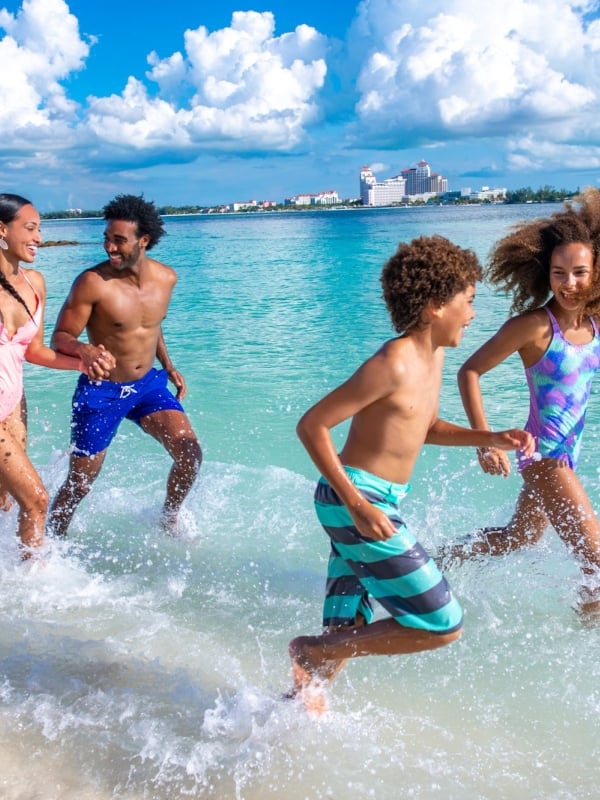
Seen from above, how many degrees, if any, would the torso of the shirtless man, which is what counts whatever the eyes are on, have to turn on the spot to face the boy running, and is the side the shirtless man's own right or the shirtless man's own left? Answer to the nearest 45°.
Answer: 0° — they already face them

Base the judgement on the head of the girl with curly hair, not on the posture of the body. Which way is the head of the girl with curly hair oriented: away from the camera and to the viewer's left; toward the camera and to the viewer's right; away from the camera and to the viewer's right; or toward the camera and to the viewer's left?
toward the camera and to the viewer's left

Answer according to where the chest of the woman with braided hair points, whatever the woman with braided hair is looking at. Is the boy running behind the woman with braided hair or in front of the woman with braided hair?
in front

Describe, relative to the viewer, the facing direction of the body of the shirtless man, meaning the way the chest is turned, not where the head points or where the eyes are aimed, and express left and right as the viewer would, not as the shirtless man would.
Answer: facing the viewer

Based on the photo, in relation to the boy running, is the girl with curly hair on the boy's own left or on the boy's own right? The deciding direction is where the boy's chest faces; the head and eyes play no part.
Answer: on the boy's own left

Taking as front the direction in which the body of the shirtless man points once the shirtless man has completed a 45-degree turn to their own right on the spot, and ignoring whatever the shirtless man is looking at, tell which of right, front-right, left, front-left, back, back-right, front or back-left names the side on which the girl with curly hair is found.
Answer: left

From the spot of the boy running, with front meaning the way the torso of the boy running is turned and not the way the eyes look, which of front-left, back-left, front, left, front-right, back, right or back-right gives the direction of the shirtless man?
back-left

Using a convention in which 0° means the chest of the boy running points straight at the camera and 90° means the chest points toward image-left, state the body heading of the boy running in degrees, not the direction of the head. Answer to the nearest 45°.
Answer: approximately 270°

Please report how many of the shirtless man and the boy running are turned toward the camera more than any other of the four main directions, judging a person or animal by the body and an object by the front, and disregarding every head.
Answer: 1

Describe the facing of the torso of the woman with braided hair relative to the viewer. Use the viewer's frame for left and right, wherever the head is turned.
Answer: facing the viewer and to the right of the viewer
